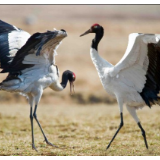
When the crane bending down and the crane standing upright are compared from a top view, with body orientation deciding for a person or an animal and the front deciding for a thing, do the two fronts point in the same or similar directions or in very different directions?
very different directions

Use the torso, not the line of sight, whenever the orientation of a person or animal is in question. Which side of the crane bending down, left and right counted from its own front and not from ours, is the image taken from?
right

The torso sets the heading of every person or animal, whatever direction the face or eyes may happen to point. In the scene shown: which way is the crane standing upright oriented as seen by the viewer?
to the viewer's left

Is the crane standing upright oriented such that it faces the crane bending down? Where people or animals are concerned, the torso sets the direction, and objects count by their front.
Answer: yes

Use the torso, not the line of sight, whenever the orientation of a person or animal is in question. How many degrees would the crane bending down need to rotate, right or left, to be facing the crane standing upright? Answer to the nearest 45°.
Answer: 0° — it already faces it

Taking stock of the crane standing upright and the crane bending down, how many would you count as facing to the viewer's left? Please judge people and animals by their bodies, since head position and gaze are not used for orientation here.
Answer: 1
